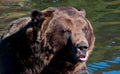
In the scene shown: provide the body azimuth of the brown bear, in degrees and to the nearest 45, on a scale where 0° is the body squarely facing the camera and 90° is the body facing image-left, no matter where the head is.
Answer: approximately 315°
